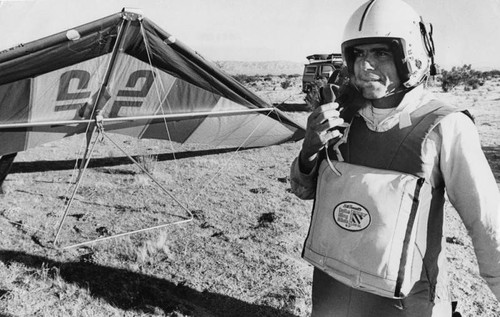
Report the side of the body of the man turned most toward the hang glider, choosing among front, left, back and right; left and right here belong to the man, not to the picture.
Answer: right

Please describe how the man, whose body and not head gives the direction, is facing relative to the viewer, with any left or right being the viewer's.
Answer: facing the viewer and to the left of the viewer
